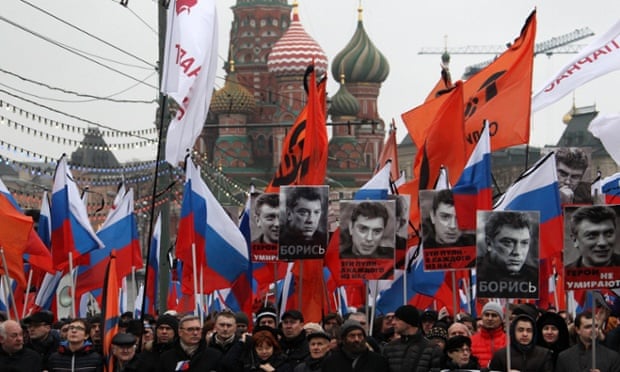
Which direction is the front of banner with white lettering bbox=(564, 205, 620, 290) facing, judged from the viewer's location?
facing the viewer

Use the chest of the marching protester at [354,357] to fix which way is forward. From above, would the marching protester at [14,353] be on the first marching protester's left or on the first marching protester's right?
on the first marching protester's right

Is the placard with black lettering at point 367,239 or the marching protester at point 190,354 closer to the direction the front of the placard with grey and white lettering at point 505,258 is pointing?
the marching protester

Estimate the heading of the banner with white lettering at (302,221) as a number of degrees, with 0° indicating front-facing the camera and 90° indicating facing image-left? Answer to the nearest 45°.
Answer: approximately 0°

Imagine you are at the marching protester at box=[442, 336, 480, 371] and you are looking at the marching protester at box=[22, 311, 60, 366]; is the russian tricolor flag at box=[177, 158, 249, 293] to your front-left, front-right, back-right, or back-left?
front-right

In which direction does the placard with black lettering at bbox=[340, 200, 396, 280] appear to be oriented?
toward the camera

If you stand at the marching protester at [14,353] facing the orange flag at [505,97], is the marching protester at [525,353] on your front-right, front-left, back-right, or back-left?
front-right

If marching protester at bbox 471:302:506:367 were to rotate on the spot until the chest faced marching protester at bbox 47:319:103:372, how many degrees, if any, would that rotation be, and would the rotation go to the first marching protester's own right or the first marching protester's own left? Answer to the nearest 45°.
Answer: approximately 90° to the first marching protester's own right

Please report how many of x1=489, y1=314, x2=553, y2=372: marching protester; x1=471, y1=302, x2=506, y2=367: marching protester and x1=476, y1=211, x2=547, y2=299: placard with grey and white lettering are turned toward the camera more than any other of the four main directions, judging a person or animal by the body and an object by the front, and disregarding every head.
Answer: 3

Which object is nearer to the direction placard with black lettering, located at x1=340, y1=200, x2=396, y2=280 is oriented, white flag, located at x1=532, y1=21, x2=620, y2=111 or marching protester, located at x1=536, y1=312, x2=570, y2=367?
the marching protester

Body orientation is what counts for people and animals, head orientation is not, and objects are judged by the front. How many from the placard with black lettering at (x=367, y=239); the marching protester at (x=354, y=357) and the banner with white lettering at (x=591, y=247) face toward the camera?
3

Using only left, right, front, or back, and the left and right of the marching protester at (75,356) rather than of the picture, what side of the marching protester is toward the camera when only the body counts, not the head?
front

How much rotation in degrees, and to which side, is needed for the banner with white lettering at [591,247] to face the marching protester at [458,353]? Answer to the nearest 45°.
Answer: approximately 45° to its right
